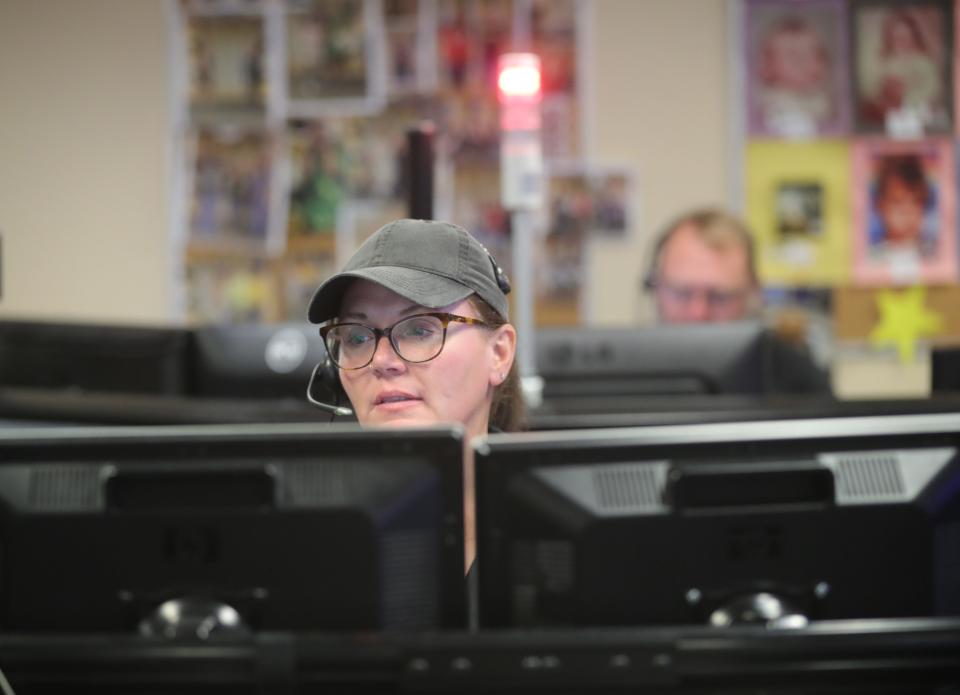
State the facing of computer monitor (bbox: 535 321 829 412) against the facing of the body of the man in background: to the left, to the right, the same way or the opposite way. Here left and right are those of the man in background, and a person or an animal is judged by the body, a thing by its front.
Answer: the opposite way

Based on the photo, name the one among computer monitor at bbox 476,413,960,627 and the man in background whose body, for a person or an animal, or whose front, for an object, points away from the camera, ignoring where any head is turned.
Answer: the computer monitor

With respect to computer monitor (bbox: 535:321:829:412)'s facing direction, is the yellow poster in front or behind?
in front

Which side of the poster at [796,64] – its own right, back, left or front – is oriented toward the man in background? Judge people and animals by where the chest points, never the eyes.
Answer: front

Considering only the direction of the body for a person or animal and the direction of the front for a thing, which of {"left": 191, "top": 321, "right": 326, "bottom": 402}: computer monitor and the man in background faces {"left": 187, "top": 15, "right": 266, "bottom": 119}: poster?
the computer monitor

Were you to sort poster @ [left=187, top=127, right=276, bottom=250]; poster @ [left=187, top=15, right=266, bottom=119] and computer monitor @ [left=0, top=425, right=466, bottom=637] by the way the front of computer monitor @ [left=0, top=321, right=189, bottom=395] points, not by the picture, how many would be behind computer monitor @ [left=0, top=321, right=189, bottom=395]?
1

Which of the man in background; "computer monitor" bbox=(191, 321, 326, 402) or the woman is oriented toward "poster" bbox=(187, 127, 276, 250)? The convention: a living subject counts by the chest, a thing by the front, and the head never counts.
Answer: the computer monitor

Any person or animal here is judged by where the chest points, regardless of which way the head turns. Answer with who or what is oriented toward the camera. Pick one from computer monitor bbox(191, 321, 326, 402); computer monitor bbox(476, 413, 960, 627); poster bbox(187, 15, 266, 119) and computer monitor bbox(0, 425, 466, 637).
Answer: the poster

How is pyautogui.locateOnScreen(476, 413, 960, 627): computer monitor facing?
away from the camera

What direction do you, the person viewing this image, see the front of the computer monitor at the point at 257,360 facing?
facing away from the viewer

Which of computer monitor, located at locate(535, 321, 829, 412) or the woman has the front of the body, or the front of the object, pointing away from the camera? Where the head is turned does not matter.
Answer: the computer monitor

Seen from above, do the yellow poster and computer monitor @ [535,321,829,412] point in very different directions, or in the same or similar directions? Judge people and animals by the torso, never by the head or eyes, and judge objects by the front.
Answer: very different directions

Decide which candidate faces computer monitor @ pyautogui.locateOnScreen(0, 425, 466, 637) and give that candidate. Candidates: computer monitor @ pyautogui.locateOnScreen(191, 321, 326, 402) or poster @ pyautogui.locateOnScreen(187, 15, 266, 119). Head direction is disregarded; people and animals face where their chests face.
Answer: the poster
